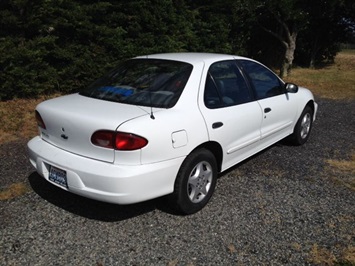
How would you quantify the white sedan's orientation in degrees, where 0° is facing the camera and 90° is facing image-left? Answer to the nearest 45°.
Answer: approximately 225°
